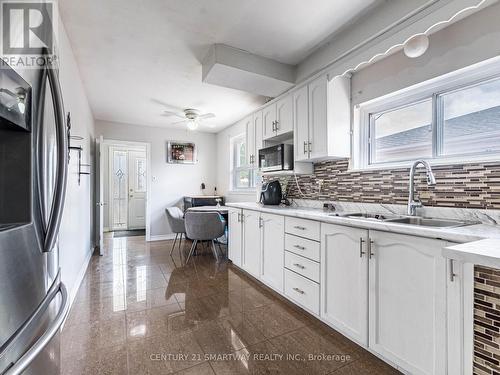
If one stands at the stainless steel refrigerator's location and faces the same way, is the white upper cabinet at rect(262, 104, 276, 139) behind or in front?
in front

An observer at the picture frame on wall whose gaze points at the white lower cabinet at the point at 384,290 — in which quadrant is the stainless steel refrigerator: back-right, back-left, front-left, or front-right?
front-right

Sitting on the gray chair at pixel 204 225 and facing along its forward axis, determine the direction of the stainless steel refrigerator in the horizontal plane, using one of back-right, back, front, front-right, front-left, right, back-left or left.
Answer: back

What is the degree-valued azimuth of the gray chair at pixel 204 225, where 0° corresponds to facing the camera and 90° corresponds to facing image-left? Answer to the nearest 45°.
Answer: approximately 180°

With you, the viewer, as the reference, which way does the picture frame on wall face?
facing the viewer

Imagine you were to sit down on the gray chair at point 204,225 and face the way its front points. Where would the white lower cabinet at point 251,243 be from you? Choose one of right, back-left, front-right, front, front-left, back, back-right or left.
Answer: back-right

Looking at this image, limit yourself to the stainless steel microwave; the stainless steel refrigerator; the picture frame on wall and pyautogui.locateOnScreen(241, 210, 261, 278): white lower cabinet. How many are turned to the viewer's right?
1

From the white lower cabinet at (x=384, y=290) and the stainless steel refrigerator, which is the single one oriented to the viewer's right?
the stainless steel refrigerator

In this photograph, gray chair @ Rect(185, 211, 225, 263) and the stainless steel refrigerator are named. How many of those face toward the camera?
0

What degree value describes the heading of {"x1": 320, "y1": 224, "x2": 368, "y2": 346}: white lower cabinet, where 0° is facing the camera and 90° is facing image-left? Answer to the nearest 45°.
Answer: approximately 45°

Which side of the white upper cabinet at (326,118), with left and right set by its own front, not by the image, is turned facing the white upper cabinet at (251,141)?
right
